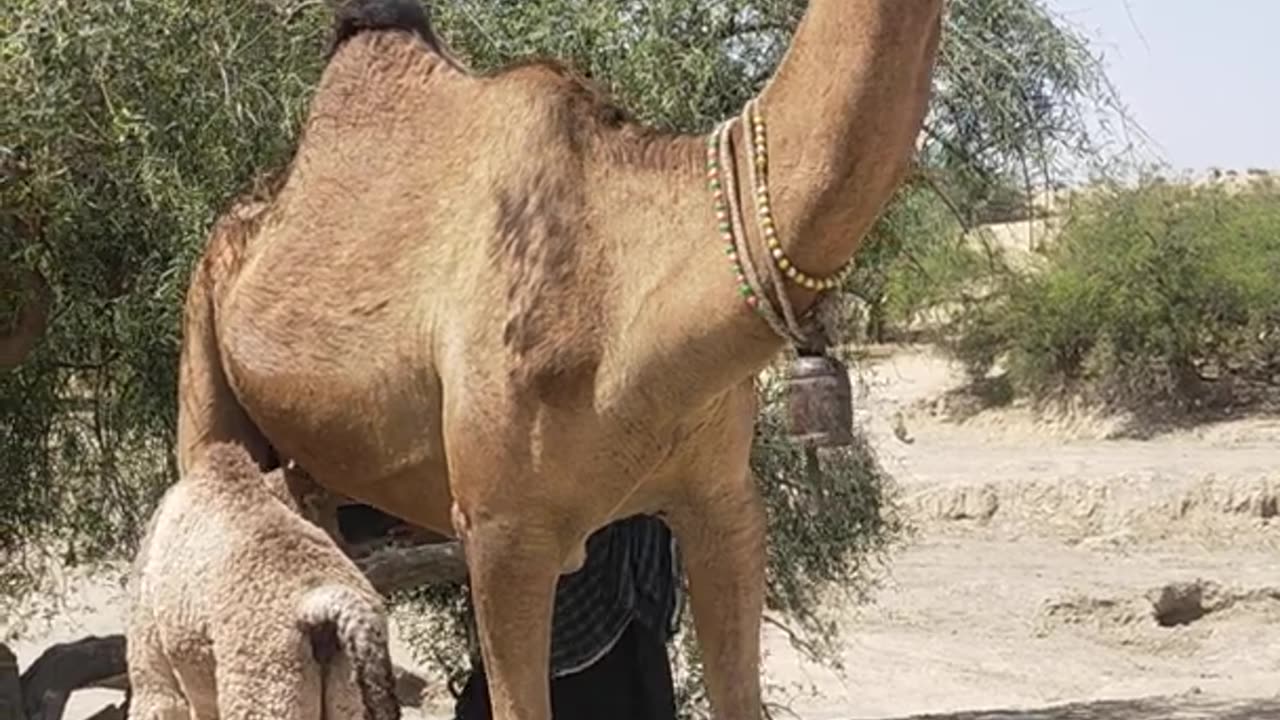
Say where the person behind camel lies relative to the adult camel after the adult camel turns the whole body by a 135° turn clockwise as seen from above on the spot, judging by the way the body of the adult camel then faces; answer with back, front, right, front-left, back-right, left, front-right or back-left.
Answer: right

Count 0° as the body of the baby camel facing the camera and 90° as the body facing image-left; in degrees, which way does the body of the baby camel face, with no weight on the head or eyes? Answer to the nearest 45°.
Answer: approximately 135°

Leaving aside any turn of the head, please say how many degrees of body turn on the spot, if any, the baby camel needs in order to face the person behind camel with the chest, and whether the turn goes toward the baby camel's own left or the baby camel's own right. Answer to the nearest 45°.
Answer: approximately 90° to the baby camel's own right

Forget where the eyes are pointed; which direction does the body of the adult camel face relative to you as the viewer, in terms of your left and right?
facing the viewer and to the right of the viewer

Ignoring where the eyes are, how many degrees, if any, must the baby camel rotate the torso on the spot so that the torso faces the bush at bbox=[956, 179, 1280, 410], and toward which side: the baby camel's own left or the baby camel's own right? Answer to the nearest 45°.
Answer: approximately 90° to the baby camel's own right
